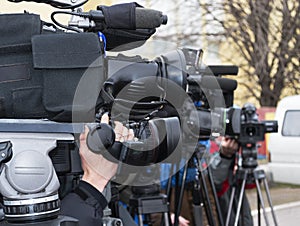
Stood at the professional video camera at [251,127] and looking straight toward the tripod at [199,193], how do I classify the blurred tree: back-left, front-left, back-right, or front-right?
back-right

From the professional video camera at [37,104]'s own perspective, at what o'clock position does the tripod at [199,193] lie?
The tripod is roughly at 10 o'clock from the professional video camera.

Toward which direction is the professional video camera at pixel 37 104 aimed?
to the viewer's right

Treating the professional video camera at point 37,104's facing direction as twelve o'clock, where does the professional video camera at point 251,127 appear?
the professional video camera at point 251,127 is roughly at 10 o'clock from the professional video camera at point 37,104.
